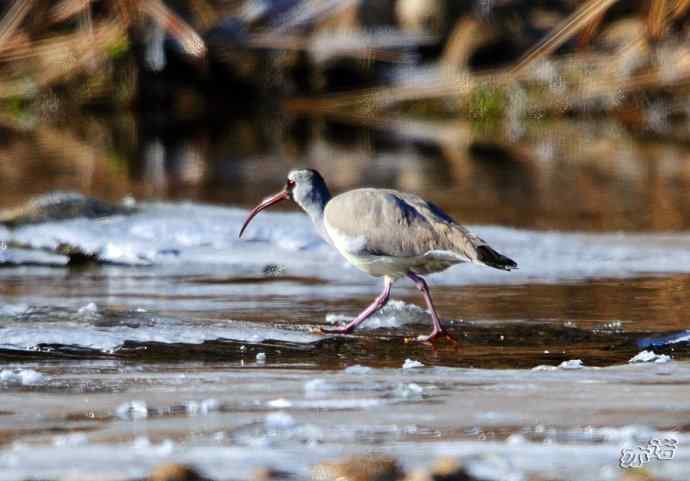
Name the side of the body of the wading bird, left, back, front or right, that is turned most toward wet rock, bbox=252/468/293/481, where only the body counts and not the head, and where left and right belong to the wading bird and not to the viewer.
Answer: left

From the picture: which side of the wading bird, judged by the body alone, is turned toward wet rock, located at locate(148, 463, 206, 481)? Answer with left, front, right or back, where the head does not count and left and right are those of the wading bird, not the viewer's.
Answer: left

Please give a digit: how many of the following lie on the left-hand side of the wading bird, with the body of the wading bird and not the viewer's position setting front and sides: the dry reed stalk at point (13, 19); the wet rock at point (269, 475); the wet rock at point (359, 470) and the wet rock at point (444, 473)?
3

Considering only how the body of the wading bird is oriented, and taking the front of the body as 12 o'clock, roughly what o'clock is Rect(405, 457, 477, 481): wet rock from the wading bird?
The wet rock is roughly at 9 o'clock from the wading bird.

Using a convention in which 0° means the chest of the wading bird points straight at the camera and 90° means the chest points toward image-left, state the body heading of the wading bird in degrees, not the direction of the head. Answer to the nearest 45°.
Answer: approximately 90°

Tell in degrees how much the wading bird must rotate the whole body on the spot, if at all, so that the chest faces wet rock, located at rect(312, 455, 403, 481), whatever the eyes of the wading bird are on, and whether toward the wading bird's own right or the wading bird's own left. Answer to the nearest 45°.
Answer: approximately 90° to the wading bird's own left
